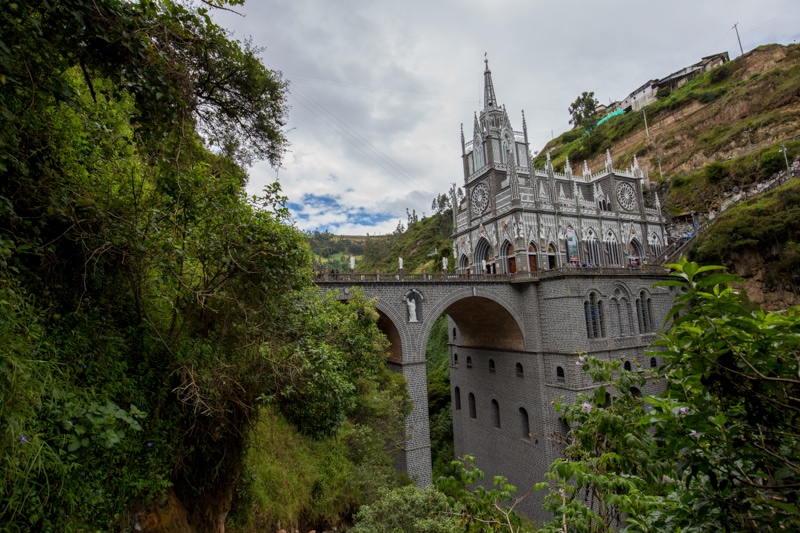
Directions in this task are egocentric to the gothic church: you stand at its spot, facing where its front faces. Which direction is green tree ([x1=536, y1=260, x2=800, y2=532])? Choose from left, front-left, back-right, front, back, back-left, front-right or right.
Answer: front-left

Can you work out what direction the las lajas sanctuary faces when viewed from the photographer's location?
facing the viewer and to the left of the viewer

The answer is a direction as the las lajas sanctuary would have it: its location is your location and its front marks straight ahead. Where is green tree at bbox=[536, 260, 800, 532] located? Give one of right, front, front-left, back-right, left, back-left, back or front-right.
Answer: front-left
